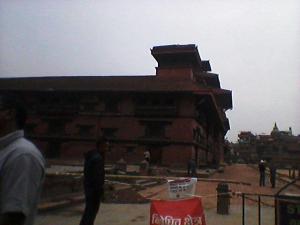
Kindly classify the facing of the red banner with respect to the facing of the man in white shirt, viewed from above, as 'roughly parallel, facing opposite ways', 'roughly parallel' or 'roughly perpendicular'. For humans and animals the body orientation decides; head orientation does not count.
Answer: roughly perpendicular

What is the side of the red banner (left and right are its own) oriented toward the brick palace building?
back

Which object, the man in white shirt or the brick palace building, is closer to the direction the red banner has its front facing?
the man in white shirt

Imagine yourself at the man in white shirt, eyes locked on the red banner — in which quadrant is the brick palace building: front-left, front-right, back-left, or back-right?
front-left

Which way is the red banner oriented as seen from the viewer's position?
toward the camera

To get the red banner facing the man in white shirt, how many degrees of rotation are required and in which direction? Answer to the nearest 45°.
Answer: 0° — it already faces them

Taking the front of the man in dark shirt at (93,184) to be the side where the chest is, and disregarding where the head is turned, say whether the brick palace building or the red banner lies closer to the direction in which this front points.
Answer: the red banner
